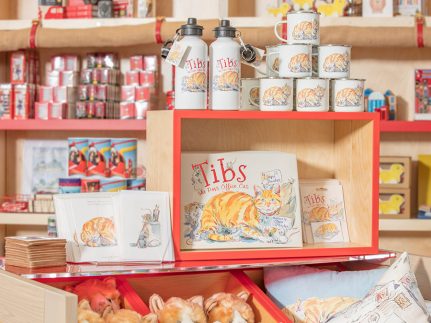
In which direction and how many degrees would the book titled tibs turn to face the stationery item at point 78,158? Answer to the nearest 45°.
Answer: approximately 135° to its right

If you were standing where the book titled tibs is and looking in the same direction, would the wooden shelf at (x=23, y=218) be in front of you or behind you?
behind

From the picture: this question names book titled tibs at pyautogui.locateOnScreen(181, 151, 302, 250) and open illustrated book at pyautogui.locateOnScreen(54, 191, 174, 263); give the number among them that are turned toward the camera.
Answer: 2

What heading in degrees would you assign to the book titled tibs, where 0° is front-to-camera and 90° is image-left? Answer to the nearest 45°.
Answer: approximately 0°

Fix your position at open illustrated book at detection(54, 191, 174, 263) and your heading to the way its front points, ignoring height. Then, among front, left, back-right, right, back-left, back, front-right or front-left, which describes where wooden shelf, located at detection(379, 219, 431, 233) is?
back-left

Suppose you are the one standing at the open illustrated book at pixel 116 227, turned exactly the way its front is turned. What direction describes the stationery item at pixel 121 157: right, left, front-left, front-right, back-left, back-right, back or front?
back

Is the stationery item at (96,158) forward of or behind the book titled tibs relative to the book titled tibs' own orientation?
behind
